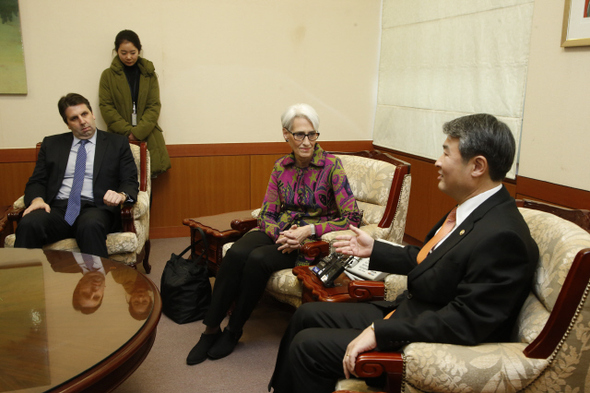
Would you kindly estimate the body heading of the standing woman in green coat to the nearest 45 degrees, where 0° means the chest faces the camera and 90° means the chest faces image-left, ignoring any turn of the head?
approximately 0°

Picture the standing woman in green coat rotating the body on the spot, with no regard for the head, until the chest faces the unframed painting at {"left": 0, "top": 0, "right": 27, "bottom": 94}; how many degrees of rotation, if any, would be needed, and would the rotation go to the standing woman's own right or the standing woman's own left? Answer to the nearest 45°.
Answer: approximately 90° to the standing woman's own right

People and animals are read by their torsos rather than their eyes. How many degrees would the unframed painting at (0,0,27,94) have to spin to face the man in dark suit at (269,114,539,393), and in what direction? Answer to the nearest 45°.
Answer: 0° — it already faces them

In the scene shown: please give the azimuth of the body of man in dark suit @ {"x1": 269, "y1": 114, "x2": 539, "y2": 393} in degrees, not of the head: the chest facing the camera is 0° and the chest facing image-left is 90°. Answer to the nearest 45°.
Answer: approximately 90°

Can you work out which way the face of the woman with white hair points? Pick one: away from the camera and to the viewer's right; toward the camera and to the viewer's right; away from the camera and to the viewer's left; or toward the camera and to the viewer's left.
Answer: toward the camera and to the viewer's right

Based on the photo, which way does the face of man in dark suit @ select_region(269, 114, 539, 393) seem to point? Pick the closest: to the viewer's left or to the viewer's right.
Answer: to the viewer's left

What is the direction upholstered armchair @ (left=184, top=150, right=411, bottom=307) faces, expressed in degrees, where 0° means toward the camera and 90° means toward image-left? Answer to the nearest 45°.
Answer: approximately 45°

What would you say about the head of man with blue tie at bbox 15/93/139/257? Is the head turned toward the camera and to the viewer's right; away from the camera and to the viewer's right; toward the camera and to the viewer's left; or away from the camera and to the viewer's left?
toward the camera and to the viewer's right
